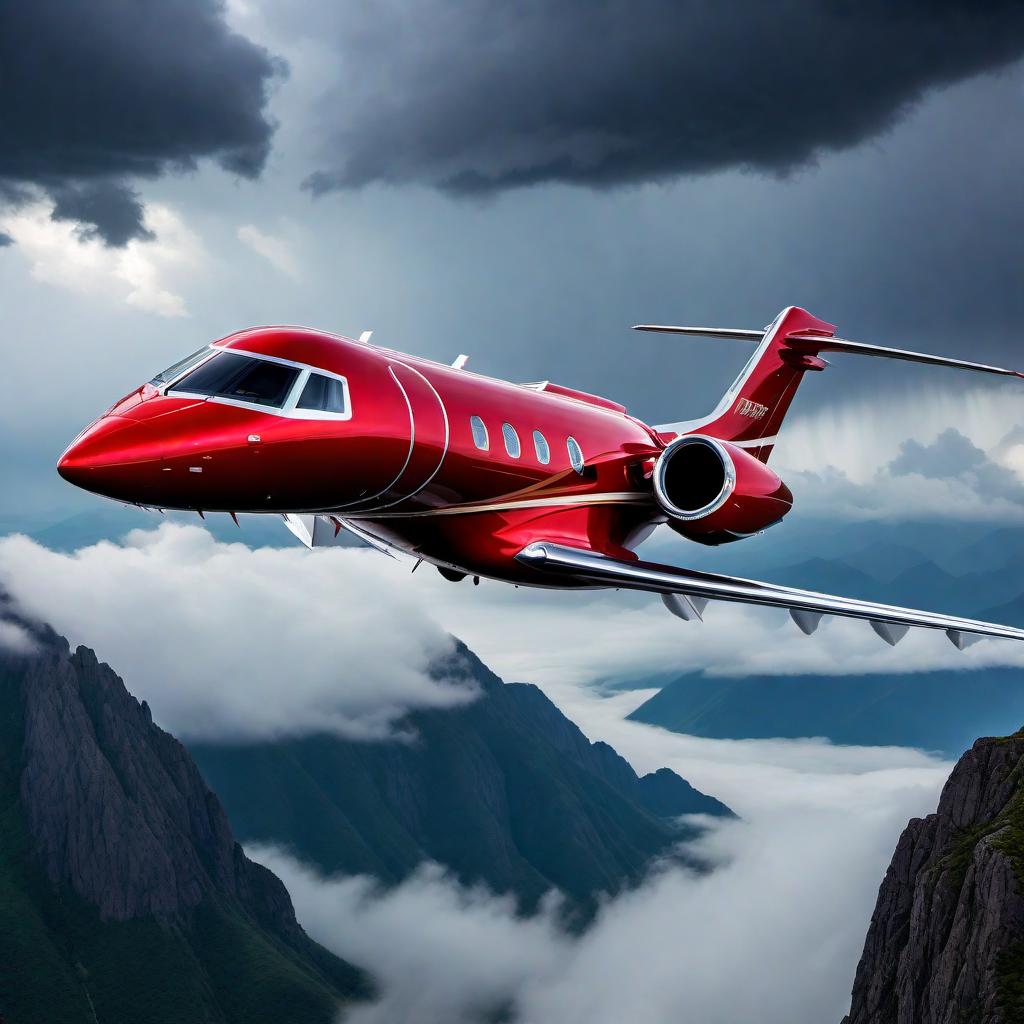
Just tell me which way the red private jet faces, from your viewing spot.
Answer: facing the viewer and to the left of the viewer
